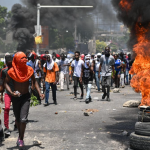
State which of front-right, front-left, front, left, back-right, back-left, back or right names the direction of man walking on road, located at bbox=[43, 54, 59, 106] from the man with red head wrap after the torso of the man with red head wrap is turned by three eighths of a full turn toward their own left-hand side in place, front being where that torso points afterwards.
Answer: front-left

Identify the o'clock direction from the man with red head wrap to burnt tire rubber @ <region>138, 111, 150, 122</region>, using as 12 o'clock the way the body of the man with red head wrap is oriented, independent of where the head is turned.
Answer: The burnt tire rubber is roughly at 10 o'clock from the man with red head wrap.

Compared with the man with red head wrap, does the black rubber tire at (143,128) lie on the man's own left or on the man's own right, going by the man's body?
on the man's own left

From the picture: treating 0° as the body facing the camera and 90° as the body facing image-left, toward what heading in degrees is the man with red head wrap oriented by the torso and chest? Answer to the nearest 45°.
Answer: approximately 0°

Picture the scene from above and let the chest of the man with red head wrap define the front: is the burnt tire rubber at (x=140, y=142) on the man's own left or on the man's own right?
on the man's own left
